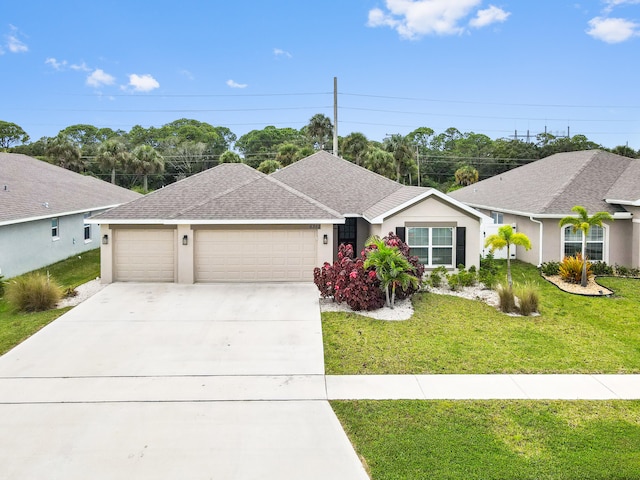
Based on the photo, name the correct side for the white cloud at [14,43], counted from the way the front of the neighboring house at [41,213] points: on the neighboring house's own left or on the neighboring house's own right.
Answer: on the neighboring house's own right

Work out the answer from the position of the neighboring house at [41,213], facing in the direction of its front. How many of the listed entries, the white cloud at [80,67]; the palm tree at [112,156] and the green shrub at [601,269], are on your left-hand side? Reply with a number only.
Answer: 1

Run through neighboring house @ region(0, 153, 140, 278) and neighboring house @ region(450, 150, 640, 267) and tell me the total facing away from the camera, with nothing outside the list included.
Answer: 0

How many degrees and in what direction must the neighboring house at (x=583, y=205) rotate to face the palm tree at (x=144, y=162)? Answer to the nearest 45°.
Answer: approximately 135° to its right

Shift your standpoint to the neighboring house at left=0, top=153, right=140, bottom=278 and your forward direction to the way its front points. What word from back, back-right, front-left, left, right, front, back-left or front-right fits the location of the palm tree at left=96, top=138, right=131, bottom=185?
back-right

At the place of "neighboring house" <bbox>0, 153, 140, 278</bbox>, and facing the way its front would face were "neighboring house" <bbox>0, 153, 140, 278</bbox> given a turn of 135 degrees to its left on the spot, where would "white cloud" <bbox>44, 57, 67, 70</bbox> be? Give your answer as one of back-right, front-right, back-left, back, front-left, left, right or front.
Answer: left

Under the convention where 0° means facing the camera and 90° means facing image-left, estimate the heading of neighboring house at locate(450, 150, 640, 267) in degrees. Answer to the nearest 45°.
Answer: approximately 315°

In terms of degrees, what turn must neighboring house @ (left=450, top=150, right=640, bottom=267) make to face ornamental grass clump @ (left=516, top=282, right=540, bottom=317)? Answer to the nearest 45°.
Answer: approximately 45° to its right

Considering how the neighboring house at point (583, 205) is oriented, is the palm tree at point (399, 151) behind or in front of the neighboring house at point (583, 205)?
behind

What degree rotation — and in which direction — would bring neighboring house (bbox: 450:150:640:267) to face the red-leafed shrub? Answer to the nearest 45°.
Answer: approximately 90° to its right

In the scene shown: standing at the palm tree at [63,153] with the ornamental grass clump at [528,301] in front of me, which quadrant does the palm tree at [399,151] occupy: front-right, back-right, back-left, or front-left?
front-left

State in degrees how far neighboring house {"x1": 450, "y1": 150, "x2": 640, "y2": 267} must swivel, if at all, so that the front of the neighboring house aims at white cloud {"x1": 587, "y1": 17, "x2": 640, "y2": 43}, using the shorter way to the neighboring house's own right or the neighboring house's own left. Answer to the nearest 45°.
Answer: approximately 135° to the neighboring house's own left

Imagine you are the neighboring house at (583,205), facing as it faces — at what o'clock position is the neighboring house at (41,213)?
the neighboring house at (41,213) is roughly at 4 o'clock from the neighboring house at (583,205).

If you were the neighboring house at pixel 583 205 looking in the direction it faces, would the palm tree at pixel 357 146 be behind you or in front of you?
behind

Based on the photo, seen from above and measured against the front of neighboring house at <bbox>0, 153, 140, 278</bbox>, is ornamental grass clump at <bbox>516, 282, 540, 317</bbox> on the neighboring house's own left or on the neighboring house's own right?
on the neighboring house's own left
